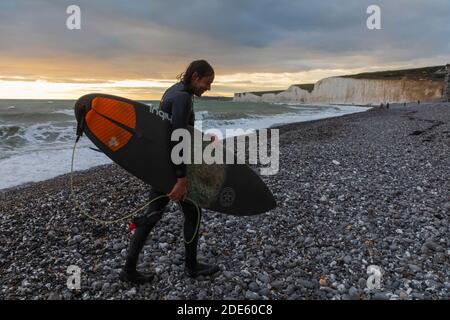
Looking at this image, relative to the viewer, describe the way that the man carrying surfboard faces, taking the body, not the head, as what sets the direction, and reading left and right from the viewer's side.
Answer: facing to the right of the viewer
